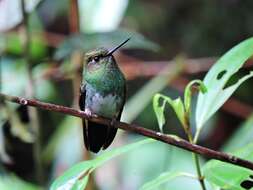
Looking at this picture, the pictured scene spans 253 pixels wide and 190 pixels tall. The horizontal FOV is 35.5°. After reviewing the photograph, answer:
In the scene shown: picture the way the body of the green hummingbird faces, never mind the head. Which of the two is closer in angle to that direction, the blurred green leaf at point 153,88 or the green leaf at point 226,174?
the green leaf

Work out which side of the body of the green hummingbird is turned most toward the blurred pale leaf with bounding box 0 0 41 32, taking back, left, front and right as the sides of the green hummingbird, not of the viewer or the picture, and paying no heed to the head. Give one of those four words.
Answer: back

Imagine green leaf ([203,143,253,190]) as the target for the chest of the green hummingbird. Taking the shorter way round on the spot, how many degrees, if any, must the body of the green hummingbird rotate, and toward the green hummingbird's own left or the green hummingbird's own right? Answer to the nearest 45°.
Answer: approximately 90° to the green hummingbird's own left

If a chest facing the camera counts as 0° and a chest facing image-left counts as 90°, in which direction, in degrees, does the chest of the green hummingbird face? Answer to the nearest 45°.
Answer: approximately 315°
